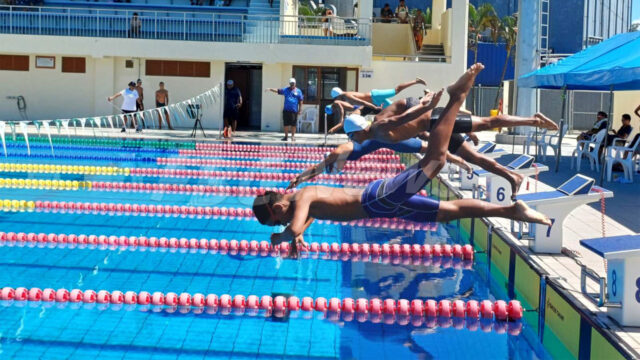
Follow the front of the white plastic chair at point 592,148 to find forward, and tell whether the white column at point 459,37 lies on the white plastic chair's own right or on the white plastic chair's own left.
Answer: on the white plastic chair's own right

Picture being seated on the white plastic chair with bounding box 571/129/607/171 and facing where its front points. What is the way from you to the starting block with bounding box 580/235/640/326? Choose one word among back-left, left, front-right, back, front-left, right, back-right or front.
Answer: left

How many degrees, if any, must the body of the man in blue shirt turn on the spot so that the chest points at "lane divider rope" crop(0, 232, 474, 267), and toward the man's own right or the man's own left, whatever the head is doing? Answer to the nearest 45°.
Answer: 0° — they already face it

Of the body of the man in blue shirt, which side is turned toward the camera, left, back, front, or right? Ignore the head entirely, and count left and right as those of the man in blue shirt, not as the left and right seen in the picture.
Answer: front

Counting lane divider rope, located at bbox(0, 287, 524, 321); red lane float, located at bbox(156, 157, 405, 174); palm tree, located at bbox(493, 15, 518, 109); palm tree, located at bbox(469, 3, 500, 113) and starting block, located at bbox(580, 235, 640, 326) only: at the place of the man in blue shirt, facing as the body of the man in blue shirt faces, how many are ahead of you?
3

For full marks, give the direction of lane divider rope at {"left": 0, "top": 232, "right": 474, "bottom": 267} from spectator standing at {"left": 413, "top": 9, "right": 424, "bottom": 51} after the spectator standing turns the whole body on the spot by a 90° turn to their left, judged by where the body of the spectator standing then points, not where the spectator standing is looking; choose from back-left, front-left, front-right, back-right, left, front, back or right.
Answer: right

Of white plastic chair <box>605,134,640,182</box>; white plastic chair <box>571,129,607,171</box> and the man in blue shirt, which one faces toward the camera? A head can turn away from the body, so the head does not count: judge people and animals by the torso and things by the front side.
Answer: the man in blue shirt

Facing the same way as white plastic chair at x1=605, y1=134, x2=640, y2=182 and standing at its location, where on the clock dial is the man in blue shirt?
The man in blue shirt is roughly at 1 o'clock from the white plastic chair.

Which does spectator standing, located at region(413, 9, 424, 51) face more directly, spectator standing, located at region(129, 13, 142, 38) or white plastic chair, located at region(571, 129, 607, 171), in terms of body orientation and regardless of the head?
the white plastic chair

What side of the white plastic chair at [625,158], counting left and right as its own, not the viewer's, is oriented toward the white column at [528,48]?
right

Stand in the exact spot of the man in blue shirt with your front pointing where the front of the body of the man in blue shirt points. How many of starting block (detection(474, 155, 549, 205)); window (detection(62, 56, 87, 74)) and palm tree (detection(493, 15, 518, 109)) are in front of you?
1

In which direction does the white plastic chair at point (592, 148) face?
to the viewer's left

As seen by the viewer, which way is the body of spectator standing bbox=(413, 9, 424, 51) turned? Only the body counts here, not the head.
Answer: toward the camera

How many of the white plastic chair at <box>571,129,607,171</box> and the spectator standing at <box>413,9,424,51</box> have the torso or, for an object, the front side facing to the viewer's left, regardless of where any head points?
1

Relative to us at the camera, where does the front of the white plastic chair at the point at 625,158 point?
facing to the left of the viewer

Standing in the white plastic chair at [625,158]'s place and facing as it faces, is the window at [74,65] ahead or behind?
ahead

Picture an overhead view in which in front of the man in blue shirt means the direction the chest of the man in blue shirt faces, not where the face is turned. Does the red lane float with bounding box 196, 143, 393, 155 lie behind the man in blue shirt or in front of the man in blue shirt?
in front
